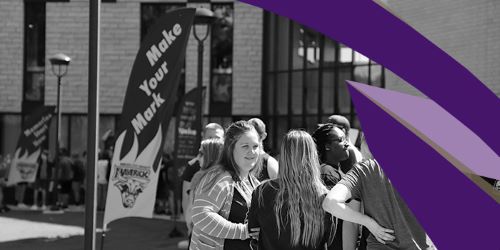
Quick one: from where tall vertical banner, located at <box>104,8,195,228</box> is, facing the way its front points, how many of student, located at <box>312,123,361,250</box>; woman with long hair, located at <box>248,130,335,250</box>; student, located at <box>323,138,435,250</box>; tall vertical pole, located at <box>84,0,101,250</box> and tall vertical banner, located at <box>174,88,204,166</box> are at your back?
1

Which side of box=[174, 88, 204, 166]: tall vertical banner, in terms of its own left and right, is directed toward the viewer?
front

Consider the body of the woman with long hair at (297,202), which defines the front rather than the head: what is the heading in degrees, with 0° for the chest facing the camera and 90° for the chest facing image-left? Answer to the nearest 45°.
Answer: approximately 180°

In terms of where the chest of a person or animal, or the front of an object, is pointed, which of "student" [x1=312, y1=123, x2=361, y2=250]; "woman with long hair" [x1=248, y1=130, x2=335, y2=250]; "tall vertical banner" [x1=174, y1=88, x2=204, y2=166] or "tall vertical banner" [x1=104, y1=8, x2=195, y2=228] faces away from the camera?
the woman with long hair

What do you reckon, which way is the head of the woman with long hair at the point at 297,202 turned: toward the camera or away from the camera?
away from the camera

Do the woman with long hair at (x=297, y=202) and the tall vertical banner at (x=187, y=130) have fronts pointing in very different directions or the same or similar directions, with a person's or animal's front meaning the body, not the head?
very different directions

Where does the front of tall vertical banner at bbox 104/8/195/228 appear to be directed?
toward the camera
